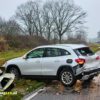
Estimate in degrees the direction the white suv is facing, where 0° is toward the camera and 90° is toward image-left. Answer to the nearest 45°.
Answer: approximately 135°

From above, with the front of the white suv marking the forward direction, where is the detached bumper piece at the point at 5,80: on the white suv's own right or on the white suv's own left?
on the white suv's own left
